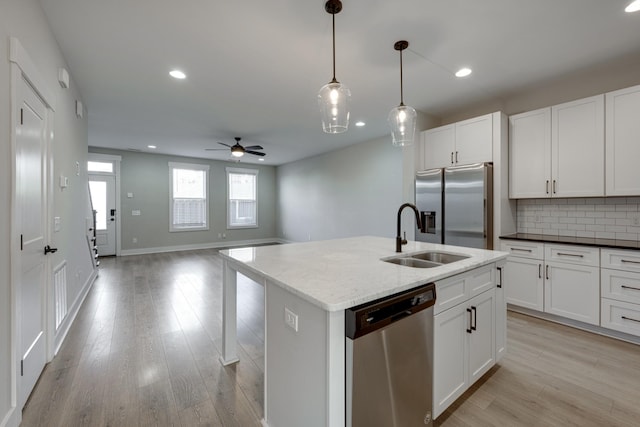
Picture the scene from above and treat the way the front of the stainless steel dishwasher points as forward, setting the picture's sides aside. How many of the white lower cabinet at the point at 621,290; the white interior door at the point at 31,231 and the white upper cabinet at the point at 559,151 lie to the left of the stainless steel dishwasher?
2

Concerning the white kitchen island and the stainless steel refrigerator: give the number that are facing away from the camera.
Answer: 0

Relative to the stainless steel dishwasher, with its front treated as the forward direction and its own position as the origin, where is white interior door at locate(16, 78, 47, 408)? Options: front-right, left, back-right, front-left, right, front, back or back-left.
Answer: back-right

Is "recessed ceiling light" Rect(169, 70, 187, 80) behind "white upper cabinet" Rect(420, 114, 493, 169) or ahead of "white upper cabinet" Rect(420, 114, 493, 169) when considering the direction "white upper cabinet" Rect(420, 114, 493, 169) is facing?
ahead

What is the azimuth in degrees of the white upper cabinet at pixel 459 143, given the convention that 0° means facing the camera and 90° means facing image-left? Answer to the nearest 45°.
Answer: approximately 45°

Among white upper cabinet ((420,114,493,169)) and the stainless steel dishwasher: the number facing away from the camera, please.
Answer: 0

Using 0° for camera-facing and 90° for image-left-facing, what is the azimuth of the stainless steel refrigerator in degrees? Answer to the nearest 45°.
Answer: approximately 45°

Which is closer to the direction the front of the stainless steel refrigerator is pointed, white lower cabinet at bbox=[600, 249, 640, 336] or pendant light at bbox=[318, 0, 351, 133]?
the pendant light

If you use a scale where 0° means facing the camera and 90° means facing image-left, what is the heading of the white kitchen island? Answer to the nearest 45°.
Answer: approximately 315°

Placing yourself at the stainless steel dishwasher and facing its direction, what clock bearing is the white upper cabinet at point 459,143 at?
The white upper cabinet is roughly at 8 o'clock from the stainless steel dishwasher.
